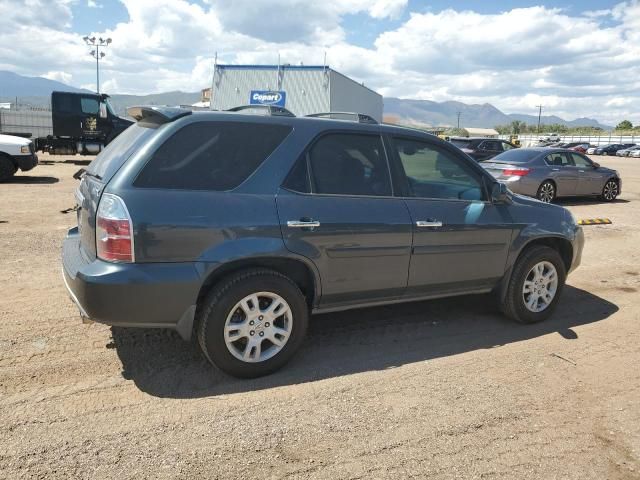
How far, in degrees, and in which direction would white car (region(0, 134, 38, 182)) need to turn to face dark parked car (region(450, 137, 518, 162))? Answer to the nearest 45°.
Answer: approximately 45° to its left

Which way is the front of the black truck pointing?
to the viewer's right

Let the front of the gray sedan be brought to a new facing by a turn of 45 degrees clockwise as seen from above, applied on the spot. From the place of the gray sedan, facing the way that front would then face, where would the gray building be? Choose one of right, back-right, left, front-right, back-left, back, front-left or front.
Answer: back-left

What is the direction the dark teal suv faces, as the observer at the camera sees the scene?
facing away from the viewer and to the right of the viewer

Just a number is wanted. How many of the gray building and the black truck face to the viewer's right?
1

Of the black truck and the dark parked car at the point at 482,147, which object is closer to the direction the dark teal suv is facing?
the dark parked car

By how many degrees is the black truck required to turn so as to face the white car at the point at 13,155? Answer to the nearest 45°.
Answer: approximately 90° to its right

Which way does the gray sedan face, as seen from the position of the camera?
facing away from the viewer and to the right of the viewer
